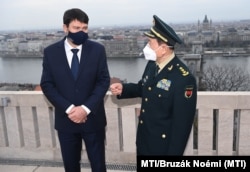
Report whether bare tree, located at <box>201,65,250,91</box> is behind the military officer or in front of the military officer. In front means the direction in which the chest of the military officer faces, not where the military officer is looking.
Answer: behind

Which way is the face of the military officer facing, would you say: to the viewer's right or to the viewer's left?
to the viewer's left

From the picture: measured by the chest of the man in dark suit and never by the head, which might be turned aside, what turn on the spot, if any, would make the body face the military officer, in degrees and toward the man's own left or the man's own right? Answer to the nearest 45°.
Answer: approximately 45° to the man's own left

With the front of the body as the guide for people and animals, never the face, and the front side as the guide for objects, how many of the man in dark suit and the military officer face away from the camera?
0

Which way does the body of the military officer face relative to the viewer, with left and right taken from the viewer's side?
facing the viewer and to the left of the viewer

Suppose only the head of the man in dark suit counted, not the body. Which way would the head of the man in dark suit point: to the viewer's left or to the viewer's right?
to the viewer's right

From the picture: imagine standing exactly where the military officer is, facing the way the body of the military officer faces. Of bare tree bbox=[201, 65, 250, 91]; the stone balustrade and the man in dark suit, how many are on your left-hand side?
0

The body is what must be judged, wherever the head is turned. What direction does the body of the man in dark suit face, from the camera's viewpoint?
toward the camera

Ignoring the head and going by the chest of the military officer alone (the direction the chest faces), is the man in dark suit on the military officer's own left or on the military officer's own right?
on the military officer's own right

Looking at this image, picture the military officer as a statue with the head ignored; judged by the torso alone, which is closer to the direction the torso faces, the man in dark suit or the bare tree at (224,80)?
the man in dark suit

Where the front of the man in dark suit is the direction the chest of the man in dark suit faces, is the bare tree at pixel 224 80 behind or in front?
behind
